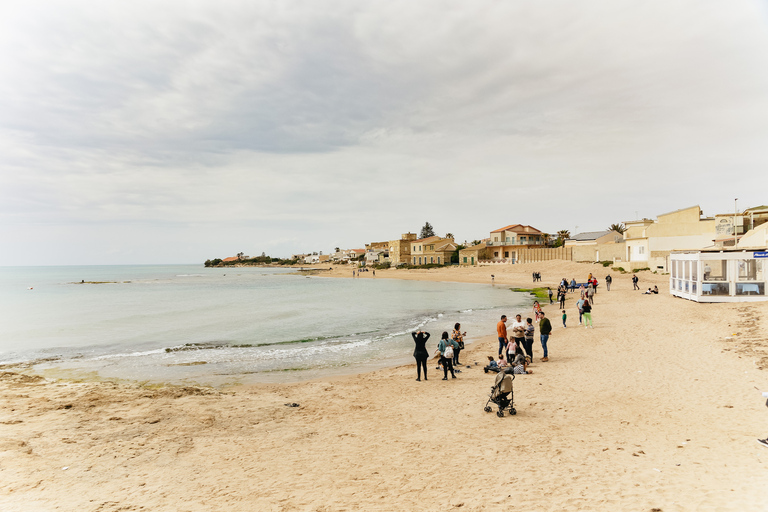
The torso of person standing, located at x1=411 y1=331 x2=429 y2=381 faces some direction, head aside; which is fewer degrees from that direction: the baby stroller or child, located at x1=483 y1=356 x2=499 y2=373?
the child

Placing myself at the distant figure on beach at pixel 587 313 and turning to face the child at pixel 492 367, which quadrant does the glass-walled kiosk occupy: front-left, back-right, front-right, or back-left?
back-left

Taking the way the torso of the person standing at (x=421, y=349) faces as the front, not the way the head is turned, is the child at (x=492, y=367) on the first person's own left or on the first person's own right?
on the first person's own right

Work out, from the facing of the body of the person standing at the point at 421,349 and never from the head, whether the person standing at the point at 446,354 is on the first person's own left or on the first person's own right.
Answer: on the first person's own right

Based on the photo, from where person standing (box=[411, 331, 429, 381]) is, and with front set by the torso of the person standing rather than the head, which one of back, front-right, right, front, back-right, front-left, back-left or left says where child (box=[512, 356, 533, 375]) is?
right

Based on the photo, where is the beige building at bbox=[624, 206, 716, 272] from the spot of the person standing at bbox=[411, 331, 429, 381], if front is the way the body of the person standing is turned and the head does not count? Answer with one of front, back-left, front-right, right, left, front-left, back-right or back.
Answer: front-right

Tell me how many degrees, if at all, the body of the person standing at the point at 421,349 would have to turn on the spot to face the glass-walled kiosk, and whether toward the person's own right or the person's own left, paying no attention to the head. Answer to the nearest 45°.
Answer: approximately 45° to the person's own right

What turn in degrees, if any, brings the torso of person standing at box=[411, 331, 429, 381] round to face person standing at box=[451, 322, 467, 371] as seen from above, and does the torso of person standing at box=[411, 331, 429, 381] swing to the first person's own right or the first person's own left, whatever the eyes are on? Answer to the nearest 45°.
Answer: approximately 45° to the first person's own right

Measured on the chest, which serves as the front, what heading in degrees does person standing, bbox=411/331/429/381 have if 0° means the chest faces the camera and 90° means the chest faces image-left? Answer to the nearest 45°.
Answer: approximately 180°

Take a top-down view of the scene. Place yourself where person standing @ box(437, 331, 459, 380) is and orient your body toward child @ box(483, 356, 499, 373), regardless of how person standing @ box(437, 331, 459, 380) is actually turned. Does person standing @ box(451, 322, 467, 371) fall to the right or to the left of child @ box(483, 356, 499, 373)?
left
